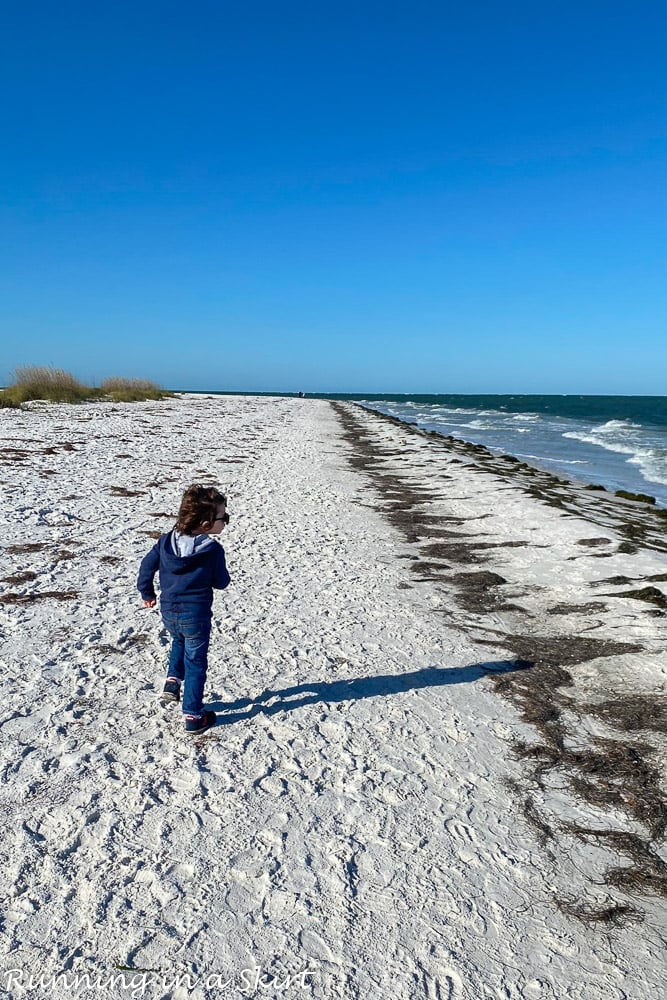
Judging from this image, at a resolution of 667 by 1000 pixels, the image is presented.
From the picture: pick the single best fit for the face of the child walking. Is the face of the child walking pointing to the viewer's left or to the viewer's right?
to the viewer's right

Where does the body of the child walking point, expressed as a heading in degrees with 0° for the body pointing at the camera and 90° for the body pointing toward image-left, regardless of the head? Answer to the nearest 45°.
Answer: approximately 225°

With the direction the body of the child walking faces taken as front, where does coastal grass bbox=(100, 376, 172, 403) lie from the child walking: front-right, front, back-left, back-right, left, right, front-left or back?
front-left

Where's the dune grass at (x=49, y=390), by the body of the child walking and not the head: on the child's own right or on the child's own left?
on the child's own left
